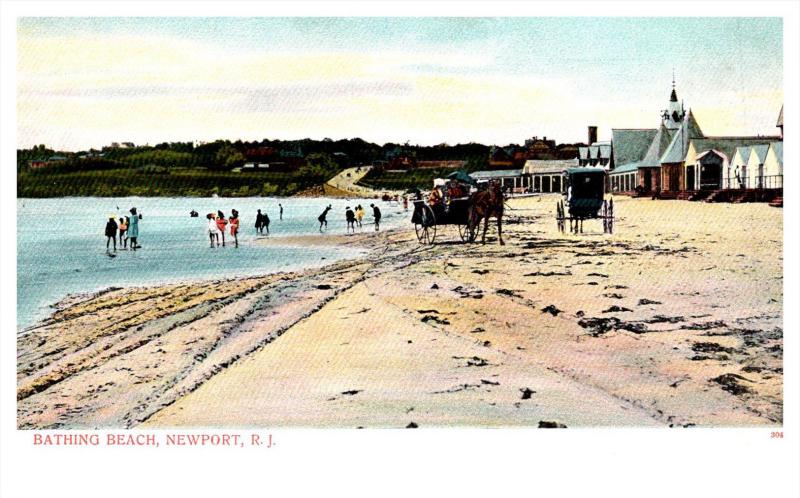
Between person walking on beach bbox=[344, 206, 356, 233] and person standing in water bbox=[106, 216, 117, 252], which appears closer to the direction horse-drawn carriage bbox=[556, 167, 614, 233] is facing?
the person walking on beach

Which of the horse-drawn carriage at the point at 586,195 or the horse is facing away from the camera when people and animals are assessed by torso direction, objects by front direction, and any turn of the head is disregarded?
the horse-drawn carriage

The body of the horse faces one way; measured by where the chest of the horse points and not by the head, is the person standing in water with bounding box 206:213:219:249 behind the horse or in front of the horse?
behind

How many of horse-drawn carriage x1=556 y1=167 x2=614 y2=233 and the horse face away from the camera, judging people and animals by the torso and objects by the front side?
1

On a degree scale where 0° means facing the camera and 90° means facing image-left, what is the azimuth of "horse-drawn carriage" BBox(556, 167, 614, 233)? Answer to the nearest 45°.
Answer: approximately 180°

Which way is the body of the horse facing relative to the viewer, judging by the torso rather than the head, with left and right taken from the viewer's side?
facing the viewer and to the right of the viewer
